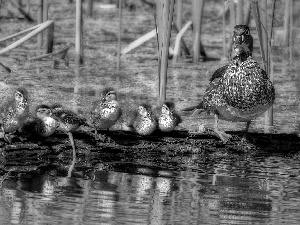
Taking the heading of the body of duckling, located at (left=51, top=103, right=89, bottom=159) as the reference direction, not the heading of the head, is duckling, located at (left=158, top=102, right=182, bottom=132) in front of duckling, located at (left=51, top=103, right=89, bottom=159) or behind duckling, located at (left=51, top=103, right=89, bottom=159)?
behind

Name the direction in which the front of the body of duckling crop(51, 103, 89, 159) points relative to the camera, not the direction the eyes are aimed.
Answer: to the viewer's left

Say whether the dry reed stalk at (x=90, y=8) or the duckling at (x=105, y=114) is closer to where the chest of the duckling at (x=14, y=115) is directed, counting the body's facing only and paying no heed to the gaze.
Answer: the duckling

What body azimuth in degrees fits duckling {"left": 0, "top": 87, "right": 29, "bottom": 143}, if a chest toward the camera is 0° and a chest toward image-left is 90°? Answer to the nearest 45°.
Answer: approximately 315°

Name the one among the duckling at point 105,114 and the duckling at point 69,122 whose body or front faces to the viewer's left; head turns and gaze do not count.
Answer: the duckling at point 69,122

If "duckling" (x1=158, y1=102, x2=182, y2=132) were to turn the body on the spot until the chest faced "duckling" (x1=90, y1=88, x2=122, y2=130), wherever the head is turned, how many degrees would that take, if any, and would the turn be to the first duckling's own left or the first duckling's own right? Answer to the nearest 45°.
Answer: approximately 45° to the first duckling's own right
